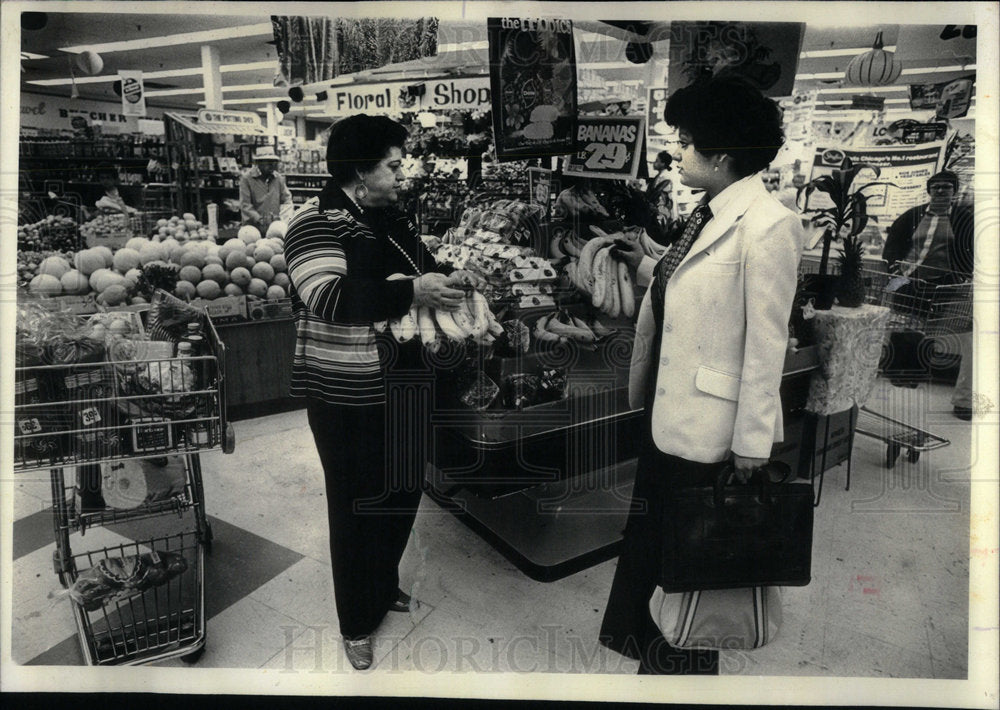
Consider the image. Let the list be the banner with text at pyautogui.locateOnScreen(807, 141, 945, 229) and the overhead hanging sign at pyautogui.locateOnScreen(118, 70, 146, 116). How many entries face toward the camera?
2

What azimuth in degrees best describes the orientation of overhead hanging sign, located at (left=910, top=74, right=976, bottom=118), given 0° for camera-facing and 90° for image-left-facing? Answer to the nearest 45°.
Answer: approximately 45°

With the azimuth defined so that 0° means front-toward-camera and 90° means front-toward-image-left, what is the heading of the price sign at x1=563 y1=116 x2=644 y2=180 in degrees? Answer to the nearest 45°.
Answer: approximately 0°

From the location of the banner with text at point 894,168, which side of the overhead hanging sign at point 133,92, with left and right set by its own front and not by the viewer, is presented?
left
